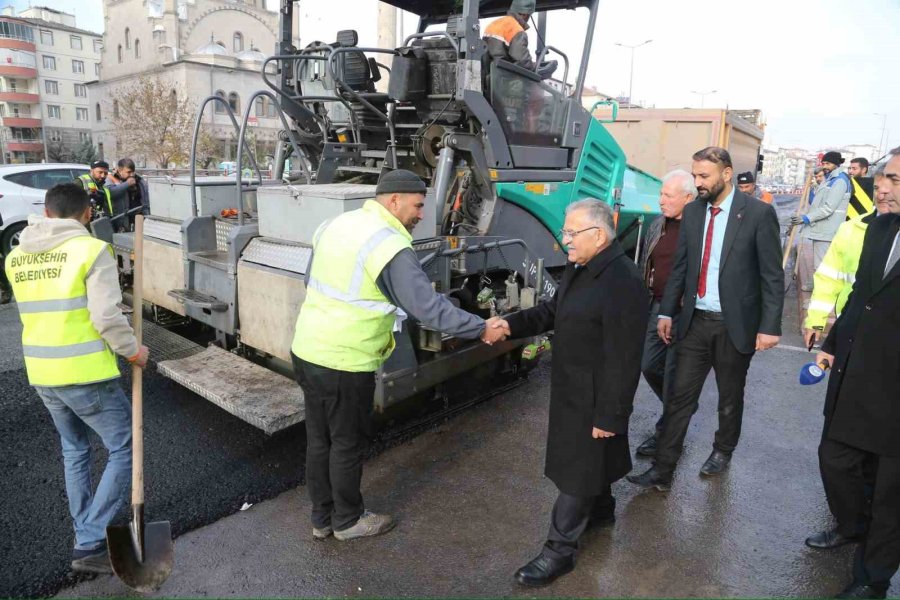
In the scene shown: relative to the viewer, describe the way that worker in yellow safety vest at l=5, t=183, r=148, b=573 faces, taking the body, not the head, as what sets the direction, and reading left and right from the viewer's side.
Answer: facing away from the viewer and to the right of the viewer

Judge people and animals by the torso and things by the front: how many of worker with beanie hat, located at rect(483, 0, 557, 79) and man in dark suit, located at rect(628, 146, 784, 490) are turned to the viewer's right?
1

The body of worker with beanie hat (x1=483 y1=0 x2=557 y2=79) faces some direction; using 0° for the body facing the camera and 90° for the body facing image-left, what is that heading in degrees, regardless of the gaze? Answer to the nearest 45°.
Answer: approximately 270°

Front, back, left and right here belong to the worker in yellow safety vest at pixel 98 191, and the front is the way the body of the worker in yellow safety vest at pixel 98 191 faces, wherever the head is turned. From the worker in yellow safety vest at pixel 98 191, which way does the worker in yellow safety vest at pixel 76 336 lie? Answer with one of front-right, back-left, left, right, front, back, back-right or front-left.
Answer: front-right

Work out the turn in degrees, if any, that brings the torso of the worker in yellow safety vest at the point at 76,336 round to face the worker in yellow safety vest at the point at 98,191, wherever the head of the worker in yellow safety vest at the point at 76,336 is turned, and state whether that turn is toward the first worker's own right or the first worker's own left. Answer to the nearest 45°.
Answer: approximately 45° to the first worker's own left

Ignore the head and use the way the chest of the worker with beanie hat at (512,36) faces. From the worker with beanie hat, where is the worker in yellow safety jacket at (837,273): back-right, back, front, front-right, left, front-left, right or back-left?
front-right

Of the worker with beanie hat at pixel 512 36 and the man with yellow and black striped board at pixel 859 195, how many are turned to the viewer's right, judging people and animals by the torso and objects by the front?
1

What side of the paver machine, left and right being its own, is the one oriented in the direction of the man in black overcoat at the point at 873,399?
right
